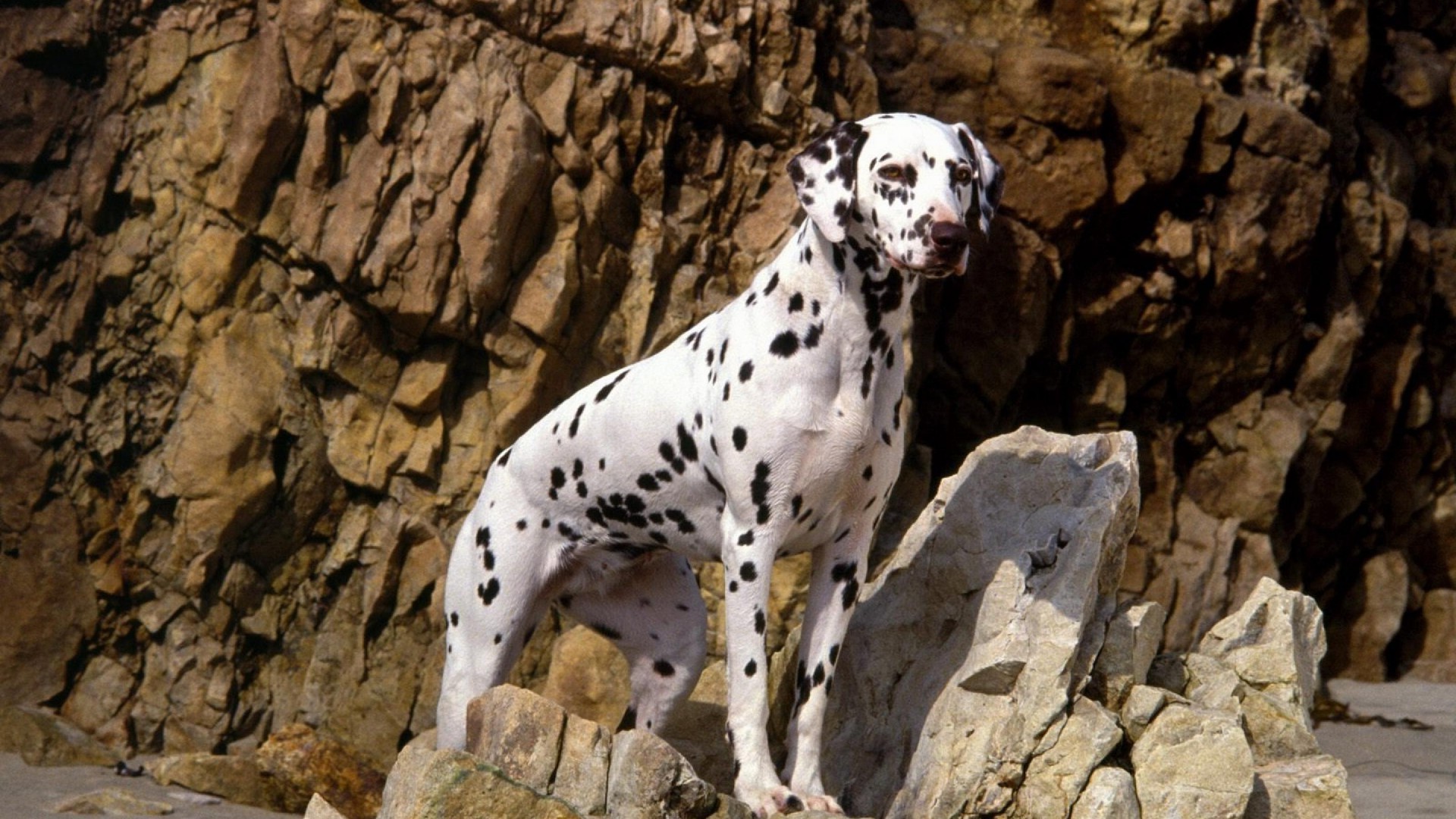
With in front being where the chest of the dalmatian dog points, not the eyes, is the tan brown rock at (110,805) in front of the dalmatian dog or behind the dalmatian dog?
behind

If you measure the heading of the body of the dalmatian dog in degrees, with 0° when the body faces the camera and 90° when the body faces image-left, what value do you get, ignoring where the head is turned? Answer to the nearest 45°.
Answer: approximately 315°

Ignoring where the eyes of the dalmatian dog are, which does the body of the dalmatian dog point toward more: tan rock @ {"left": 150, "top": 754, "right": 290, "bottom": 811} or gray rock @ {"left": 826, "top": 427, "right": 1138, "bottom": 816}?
the gray rock

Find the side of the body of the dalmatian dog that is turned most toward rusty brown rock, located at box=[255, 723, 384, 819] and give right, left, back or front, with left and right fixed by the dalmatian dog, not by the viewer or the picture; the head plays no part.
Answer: back

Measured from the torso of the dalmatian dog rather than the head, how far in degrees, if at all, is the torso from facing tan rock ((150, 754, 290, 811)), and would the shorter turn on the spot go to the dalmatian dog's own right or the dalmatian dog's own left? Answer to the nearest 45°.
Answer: approximately 180°

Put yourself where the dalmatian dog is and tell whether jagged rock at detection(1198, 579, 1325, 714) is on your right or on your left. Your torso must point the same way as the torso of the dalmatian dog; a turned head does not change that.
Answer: on your left

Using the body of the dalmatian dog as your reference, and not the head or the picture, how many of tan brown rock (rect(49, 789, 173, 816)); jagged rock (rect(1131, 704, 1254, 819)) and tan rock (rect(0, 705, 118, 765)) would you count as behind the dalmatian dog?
2

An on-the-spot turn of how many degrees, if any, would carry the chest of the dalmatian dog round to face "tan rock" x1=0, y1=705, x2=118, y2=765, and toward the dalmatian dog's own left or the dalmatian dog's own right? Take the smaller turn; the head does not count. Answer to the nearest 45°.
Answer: approximately 180°
